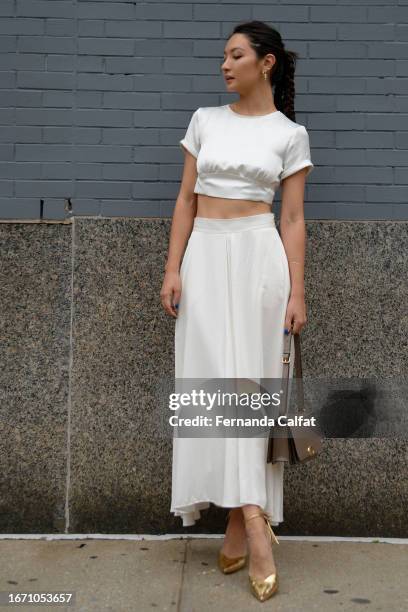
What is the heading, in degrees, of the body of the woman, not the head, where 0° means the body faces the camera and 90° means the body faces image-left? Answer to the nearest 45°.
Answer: approximately 0°

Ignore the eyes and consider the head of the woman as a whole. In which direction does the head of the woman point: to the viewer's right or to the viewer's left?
to the viewer's left
